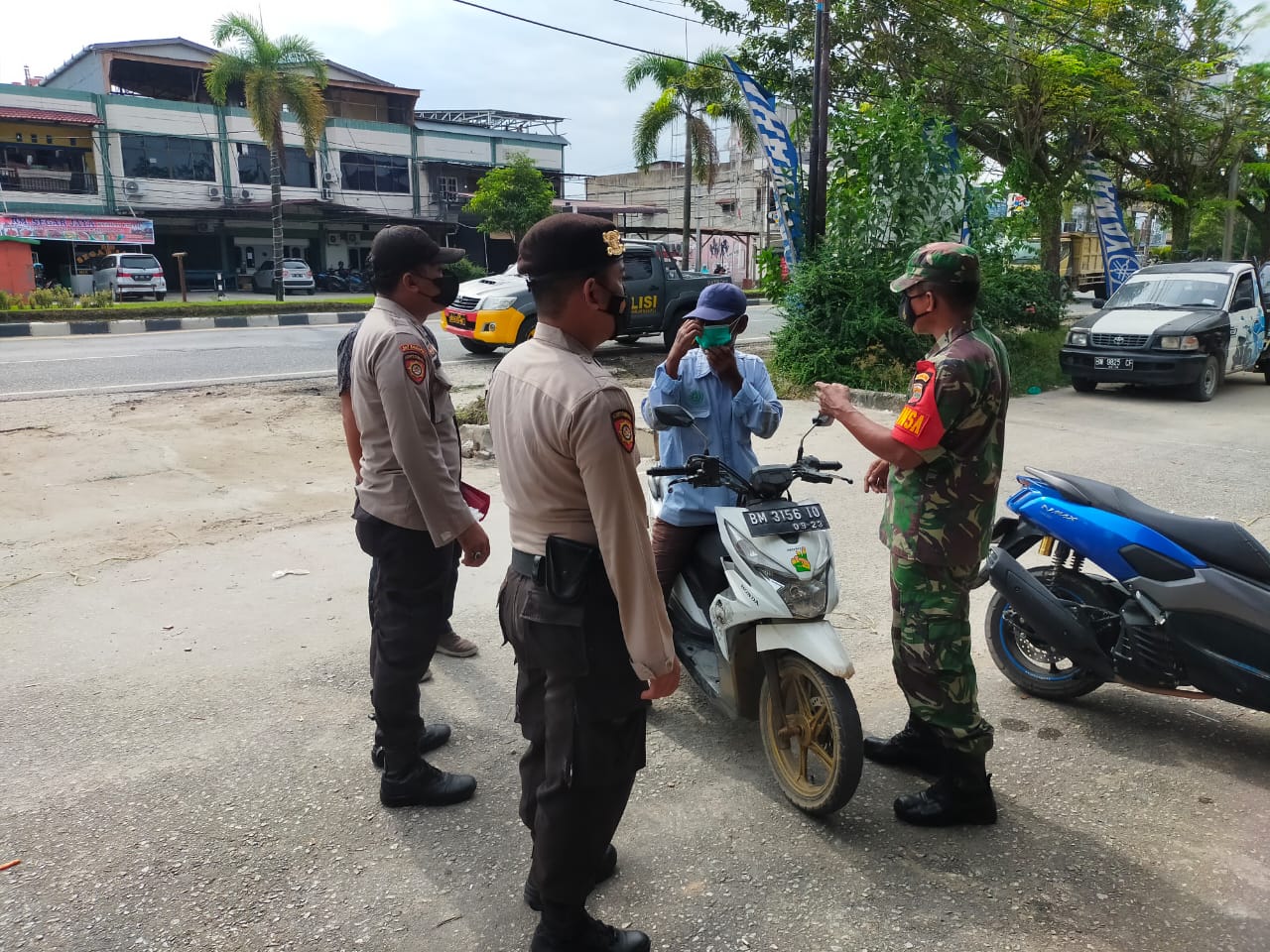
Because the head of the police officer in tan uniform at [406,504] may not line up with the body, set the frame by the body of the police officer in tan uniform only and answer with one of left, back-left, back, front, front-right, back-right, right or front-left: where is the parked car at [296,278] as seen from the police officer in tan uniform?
left

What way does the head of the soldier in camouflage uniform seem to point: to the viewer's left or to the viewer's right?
to the viewer's left

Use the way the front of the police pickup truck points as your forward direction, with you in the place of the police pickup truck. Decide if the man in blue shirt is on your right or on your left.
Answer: on your left

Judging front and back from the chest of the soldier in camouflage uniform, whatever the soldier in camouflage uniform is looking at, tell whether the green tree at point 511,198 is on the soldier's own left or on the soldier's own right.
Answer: on the soldier's own right

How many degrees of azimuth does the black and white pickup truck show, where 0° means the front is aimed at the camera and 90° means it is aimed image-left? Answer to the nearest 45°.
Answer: approximately 45°

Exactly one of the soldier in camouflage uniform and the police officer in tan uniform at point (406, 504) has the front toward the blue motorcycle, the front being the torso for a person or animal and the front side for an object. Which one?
the police officer in tan uniform

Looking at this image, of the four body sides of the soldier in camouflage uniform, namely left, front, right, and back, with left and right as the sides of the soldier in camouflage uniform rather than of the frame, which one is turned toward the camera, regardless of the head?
left

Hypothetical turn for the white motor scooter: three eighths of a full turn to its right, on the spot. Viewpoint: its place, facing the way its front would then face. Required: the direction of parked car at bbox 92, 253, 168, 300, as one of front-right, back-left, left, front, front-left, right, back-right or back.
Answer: front-right

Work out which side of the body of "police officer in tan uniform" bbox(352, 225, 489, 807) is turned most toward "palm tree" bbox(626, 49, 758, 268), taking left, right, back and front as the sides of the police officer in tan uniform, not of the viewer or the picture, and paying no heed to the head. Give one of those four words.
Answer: left

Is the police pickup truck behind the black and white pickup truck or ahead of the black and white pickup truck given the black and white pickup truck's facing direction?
ahead

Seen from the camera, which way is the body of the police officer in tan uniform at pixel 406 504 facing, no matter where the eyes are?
to the viewer's right

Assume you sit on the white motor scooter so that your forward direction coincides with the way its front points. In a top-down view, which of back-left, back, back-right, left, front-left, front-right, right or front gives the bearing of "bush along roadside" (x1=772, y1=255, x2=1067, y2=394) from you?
back-left

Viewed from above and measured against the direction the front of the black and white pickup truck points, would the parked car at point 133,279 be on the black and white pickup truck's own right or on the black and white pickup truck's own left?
on the black and white pickup truck's own right

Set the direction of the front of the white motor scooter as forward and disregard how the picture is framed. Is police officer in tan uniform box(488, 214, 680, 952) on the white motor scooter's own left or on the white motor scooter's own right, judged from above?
on the white motor scooter's own right

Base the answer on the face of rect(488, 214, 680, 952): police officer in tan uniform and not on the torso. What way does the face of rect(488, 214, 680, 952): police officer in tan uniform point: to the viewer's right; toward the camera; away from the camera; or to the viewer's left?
to the viewer's right
